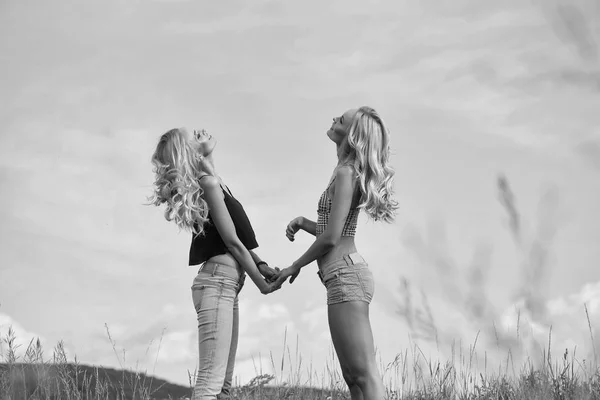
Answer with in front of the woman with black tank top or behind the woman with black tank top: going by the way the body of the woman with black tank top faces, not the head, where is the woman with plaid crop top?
in front

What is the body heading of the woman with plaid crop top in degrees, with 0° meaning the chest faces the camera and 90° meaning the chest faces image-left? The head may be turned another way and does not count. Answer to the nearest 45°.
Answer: approximately 90°

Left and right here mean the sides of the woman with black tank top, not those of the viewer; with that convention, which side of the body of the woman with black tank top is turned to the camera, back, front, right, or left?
right

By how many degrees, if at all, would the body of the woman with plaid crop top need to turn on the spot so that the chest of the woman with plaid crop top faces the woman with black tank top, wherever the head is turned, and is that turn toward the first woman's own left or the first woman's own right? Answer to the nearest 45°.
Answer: approximately 45° to the first woman's own right

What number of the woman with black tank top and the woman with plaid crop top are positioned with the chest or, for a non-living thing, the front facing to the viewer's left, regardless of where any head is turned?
1

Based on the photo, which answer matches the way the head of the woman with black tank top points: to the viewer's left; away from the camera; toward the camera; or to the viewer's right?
to the viewer's right

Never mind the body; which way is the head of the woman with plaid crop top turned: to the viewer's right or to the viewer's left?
to the viewer's left

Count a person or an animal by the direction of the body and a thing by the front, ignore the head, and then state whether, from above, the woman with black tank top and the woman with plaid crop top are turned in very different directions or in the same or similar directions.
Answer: very different directions
